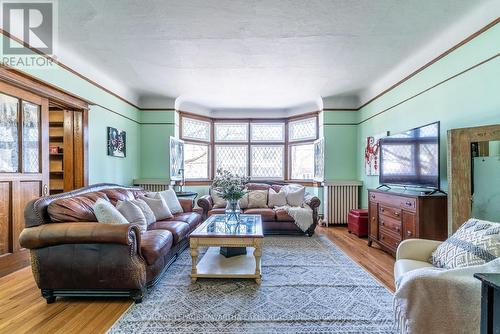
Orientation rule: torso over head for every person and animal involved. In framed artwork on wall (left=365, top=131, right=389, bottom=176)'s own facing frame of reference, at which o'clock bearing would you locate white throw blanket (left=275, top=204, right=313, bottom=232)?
The white throw blanket is roughly at 12 o'clock from the framed artwork on wall.

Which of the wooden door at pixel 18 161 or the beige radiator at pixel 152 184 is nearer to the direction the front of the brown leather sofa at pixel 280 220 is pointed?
the wooden door

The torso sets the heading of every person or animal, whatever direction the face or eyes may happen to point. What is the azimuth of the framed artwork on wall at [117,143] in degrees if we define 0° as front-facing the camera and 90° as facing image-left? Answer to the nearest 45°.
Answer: approximately 315°

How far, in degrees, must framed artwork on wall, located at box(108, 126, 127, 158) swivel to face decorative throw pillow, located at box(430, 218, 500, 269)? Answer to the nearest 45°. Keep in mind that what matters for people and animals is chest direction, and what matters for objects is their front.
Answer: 0° — it already faces it

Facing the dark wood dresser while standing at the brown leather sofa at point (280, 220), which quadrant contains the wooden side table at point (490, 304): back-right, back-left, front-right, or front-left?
front-right

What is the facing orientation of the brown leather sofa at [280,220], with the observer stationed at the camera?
facing the viewer

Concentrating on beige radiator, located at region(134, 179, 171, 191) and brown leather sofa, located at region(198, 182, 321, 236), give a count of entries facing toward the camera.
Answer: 2

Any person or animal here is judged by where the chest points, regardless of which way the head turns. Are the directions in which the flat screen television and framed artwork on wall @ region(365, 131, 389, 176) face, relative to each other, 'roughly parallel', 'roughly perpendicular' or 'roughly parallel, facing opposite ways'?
roughly parallel

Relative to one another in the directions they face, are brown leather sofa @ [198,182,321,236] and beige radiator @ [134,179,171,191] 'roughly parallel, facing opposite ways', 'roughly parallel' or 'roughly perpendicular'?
roughly parallel

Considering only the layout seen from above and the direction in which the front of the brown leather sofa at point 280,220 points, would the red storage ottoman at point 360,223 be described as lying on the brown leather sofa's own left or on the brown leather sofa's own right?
on the brown leather sofa's own left

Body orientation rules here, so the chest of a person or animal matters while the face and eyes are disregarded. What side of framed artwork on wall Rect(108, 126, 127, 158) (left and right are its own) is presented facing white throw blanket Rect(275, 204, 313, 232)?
front

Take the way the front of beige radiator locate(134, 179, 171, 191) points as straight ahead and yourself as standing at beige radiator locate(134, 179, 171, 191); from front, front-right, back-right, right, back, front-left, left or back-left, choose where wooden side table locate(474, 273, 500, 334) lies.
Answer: front

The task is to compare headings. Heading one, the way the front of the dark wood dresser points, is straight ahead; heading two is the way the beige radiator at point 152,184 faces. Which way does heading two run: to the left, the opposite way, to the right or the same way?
to the left

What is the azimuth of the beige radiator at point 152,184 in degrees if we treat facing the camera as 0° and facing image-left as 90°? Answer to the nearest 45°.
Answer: approximately 0°

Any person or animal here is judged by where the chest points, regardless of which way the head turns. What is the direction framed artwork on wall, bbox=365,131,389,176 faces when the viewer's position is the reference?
facing the viewer and to the left of the viewer

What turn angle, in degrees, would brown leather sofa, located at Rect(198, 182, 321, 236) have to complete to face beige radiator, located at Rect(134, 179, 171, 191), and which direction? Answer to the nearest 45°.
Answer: approximately 90° to its right

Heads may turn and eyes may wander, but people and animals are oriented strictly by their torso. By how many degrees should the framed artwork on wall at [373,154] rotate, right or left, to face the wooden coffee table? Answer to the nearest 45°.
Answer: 0° — it already faces it
